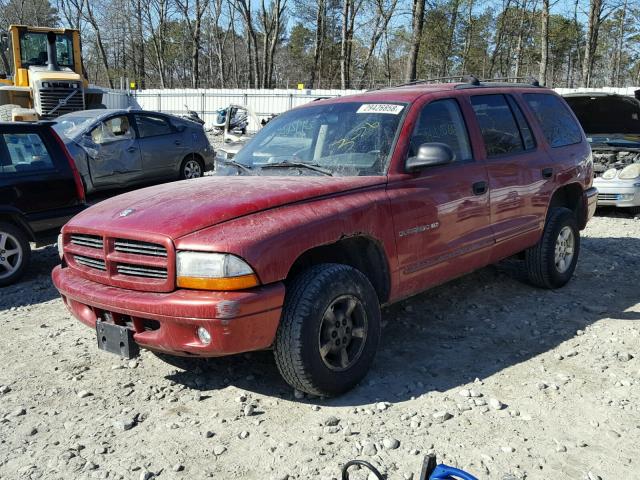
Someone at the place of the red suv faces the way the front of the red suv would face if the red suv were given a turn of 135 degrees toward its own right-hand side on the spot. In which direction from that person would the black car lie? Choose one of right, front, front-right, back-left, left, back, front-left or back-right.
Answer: front-left

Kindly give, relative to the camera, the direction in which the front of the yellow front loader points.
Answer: facing away from the viewer and to the left of the viewer

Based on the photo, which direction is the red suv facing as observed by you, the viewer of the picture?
facing the viewer and to the left of the viewer

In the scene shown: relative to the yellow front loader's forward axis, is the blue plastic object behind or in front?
behind

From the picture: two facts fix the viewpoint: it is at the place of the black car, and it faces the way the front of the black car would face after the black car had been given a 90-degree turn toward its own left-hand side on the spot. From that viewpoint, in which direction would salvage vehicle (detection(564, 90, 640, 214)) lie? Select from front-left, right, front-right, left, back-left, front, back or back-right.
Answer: left

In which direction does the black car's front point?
to the viewer's left
